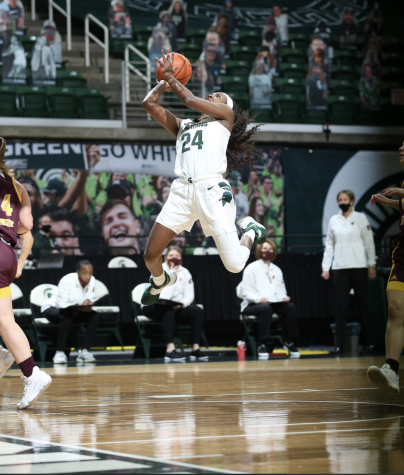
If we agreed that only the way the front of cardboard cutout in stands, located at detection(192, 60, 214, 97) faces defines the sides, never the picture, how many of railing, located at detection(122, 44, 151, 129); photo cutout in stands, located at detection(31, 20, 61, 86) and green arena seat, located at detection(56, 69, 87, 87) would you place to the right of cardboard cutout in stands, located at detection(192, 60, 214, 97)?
3

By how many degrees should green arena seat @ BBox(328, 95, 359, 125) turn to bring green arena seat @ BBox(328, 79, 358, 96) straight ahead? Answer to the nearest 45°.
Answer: approximately 180°

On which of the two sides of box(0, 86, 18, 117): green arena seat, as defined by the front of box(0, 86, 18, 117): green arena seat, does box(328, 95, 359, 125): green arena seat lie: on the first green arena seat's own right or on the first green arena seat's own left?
on the first green arena seat's own left
